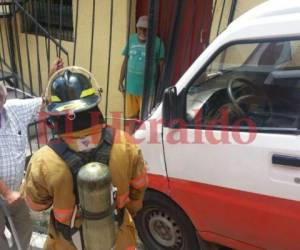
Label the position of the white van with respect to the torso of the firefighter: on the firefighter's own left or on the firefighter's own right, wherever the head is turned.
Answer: on the firefighter's own right

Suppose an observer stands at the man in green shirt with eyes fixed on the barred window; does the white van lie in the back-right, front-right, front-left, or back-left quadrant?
back-left

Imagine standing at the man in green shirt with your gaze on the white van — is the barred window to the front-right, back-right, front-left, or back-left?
back-right

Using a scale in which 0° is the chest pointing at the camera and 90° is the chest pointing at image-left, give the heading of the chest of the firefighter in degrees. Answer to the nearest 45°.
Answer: approximately 180°

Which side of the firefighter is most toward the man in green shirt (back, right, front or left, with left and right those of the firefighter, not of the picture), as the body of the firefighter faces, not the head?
front

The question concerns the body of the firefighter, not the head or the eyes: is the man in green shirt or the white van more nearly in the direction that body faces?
the man in green shirt

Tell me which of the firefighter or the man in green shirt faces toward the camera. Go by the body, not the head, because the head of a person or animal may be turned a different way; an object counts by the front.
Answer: the man in green shirt

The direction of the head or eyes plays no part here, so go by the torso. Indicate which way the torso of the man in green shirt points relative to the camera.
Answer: toward the camera

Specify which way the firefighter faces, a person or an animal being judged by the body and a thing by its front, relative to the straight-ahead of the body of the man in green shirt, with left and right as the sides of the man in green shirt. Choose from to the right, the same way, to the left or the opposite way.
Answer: the opposite way

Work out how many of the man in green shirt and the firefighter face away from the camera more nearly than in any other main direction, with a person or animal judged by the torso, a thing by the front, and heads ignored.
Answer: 1

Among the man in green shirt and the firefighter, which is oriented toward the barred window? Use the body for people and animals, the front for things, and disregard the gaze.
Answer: the firefighter

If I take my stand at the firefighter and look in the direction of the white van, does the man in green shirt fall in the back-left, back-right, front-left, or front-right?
front-left

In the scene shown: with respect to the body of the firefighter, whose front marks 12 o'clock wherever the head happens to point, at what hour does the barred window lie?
The barred window is roughly at 12 o'clock from the firefighter.

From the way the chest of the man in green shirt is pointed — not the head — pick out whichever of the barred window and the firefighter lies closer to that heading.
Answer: the firefighter

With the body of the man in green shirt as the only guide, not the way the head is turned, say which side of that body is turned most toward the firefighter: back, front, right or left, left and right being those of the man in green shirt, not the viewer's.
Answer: front

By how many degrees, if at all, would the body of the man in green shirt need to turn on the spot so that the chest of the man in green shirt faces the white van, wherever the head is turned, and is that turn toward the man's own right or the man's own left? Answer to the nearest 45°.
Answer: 0° — they already face it
